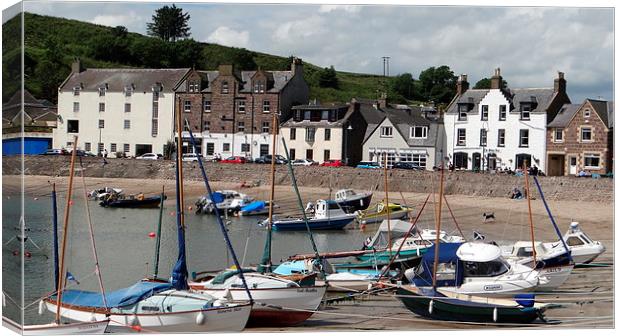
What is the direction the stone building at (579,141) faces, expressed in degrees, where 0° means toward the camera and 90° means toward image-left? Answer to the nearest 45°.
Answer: approximately 0°

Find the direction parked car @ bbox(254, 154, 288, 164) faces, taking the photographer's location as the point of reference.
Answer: facing to the left of the viewer

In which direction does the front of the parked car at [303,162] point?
to the viewer's left

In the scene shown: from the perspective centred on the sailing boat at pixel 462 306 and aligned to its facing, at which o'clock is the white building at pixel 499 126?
The white building is roughly at 3 o'clock from the sailing boat.

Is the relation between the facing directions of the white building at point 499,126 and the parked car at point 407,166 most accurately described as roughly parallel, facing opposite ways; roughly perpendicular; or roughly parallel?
roughly perpendicular

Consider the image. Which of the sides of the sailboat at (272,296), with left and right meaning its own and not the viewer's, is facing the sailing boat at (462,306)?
front
